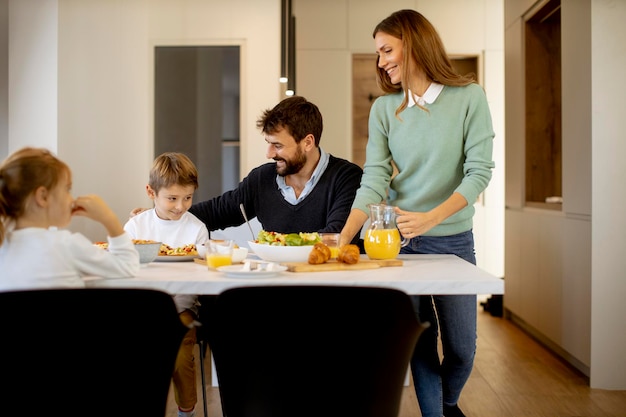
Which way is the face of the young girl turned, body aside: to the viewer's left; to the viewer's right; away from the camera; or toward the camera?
to the viewer's right

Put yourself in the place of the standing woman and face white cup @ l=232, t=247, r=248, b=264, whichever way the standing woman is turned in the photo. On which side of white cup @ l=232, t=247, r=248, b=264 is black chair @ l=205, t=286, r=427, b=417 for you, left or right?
left

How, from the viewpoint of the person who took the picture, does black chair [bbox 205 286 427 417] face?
facing away from the viewer

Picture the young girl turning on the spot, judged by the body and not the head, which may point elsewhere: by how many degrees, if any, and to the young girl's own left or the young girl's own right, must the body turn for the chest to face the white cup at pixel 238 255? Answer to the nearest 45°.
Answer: approximately 45° to the young girl's own right

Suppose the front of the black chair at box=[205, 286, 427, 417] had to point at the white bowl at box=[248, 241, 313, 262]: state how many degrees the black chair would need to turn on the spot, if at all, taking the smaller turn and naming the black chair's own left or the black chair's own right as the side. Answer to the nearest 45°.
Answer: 0° — it already faces it

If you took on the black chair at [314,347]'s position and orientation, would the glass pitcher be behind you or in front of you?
in front

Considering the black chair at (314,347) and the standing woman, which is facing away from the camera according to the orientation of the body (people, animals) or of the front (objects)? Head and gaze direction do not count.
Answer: the black chair

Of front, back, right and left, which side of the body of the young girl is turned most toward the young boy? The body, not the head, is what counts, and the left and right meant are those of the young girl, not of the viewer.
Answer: front

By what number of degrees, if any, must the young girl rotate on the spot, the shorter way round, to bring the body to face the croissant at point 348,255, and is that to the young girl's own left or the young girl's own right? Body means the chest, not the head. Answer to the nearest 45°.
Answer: approximately 45° to the young girl's own right

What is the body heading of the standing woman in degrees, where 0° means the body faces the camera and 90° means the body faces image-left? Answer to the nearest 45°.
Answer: approximately 45°

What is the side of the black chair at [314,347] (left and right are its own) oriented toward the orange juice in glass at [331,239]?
front

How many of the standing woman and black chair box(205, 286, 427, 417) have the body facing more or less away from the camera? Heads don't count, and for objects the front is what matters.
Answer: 1

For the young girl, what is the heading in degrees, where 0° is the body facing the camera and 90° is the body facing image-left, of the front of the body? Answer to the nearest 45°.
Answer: approximately 225°
